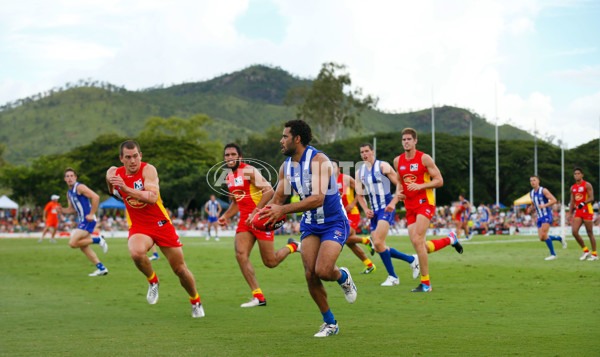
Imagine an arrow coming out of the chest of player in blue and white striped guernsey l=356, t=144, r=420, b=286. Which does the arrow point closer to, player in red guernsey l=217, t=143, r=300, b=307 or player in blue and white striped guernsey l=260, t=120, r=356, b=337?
the player in red guernsey

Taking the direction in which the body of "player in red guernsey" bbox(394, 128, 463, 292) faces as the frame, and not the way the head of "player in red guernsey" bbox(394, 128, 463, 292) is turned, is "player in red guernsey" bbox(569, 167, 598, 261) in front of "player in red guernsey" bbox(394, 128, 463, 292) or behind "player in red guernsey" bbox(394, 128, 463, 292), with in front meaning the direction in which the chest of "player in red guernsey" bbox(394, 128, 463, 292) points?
behind

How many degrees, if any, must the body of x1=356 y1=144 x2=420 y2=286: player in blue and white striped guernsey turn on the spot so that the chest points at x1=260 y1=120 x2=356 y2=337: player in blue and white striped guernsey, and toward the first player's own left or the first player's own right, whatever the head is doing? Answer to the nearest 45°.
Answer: approximately 45° to the first player's own left

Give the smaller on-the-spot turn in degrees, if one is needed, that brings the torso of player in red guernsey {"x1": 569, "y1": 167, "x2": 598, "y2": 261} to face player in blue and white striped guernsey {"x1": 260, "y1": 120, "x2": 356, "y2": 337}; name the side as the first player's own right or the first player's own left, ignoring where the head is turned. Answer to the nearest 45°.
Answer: approximately 45° to the first player's own left

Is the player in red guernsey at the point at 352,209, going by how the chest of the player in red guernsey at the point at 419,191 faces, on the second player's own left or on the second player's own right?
on the second player's own right

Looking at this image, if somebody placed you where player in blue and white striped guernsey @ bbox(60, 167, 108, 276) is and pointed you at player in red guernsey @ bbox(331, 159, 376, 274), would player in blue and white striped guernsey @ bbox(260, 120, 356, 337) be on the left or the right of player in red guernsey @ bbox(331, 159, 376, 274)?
right
